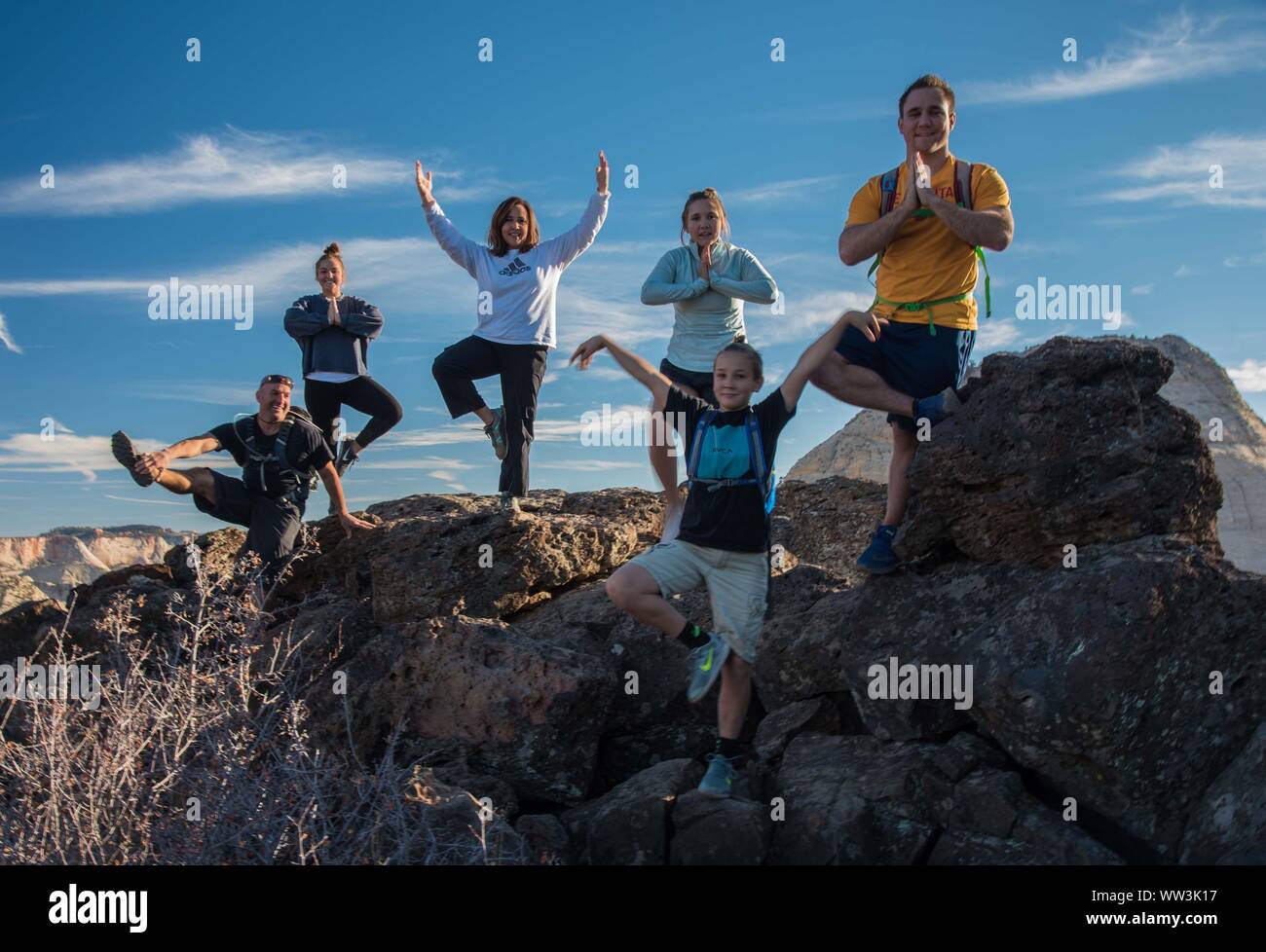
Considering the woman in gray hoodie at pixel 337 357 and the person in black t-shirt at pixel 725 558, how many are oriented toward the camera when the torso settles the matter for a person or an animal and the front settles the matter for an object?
2

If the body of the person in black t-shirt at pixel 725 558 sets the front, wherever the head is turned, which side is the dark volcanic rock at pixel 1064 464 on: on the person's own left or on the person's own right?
on the person's own left

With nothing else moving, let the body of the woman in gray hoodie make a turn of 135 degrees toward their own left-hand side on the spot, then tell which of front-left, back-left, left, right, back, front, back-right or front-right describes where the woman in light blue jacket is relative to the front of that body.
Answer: right

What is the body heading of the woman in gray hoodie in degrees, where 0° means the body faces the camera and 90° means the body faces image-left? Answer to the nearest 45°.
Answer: approximately 0°

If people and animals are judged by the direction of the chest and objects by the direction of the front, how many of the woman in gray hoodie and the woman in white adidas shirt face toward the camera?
2

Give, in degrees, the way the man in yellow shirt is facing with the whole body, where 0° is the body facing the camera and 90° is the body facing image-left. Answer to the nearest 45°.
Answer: approximately 0°
